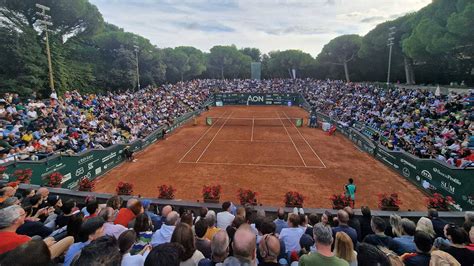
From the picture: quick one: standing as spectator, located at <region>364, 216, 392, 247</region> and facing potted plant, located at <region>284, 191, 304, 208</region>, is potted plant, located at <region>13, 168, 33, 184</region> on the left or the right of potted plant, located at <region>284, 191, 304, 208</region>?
left

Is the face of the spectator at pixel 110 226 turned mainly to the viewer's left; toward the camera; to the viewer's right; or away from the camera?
away from the camera

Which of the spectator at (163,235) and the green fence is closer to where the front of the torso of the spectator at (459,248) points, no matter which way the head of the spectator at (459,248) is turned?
the green fence

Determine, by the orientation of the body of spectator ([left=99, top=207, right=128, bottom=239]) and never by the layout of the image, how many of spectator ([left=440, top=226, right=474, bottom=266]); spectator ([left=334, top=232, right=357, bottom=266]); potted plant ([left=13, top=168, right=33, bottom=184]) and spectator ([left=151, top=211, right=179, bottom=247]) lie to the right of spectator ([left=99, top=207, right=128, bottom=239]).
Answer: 3

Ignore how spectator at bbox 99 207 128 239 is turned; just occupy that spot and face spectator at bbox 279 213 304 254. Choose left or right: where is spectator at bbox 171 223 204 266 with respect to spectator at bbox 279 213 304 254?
right

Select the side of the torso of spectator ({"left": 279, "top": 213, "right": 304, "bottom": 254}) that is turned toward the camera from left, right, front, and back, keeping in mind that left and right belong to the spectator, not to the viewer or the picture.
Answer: back

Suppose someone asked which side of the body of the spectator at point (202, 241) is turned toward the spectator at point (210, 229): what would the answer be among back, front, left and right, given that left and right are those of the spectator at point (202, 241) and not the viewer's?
front

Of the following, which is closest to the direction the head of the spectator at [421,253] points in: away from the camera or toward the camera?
away from the camera

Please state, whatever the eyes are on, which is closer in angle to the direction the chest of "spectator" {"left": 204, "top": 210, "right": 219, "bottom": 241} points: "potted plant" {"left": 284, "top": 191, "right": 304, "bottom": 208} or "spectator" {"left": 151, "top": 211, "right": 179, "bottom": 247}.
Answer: the potted plant

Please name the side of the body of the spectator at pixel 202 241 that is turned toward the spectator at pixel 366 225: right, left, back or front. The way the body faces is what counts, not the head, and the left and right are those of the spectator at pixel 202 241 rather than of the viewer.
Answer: right

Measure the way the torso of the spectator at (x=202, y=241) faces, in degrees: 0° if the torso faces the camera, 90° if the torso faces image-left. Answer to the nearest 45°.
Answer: approximately 180°

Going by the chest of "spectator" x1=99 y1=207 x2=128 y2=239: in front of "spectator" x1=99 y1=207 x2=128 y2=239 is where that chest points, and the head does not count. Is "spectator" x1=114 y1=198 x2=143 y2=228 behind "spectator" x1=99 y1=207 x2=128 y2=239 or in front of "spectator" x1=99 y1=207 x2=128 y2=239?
in front

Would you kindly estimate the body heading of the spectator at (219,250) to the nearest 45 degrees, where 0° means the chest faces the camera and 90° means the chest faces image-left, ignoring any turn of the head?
approximately 180°

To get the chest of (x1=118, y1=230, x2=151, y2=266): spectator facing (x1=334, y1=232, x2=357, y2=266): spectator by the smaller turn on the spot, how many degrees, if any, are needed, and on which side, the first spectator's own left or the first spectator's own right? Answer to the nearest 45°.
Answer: approximately 45° to the first spectator's own right

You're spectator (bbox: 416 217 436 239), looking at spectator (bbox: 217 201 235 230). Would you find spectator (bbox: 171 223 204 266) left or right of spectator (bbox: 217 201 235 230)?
left

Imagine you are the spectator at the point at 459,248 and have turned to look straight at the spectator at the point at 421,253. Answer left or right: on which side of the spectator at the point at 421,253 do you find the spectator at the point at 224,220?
right

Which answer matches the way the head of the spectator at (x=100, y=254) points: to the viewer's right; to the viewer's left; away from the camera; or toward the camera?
away from the camera

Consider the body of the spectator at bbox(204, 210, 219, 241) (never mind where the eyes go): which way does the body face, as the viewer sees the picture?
away from the camera

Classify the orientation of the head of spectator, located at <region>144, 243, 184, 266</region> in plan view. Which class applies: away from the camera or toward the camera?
away from the camera

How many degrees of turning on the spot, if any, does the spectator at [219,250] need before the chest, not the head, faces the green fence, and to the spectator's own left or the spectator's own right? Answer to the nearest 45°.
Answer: approximately 45° to the spectator's own left
